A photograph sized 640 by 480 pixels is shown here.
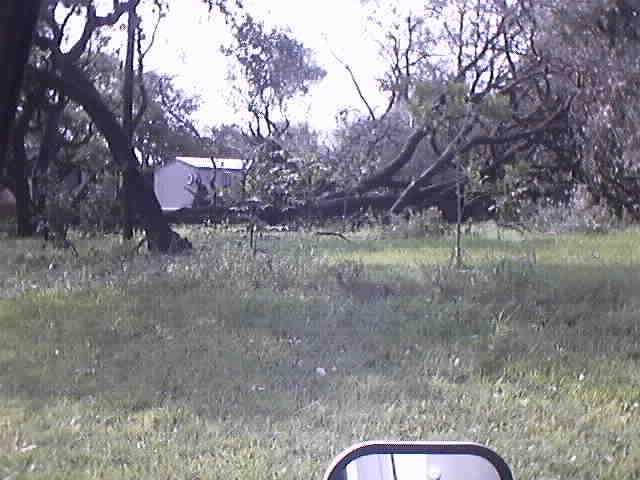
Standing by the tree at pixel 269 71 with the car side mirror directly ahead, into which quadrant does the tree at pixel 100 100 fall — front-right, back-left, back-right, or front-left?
front-right

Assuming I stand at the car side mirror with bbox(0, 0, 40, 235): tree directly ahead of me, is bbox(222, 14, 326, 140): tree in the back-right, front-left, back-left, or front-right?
front-right

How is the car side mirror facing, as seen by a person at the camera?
facing the viewer

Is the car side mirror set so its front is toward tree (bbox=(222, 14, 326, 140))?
no

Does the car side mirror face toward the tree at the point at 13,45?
no

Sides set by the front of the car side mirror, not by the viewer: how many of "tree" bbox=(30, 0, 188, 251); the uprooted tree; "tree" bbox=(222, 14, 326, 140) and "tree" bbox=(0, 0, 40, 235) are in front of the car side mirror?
0

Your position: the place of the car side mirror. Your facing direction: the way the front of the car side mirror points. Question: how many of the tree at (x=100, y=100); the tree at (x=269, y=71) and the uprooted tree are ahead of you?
0

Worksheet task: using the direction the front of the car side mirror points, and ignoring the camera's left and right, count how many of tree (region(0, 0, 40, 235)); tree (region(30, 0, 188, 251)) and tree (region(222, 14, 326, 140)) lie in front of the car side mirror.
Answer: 0

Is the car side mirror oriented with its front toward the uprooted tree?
no

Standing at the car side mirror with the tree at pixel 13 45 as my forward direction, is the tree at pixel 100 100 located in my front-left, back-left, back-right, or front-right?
front-right
